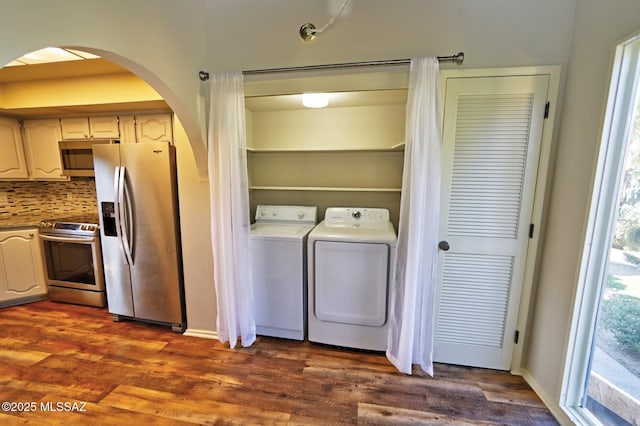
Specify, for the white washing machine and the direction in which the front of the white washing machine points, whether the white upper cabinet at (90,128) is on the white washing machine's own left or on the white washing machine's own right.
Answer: on the white washing machine's own right

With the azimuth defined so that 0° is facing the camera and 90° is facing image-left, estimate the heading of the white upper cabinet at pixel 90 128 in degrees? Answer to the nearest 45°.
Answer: approximately 0°

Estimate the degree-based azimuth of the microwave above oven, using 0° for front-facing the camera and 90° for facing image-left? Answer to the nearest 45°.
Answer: approximately 0°

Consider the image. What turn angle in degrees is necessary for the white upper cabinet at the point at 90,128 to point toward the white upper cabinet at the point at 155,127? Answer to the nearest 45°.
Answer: approximately 45° to its left

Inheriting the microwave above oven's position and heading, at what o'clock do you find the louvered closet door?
The louvered closet door is roughly at 11 o'clock from the microwave above oven.

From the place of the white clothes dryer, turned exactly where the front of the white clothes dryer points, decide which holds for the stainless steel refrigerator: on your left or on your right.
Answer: on your right

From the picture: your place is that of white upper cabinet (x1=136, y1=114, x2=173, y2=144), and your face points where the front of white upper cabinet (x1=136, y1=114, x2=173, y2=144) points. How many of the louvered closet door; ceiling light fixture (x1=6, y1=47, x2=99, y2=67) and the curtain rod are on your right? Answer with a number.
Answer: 1
